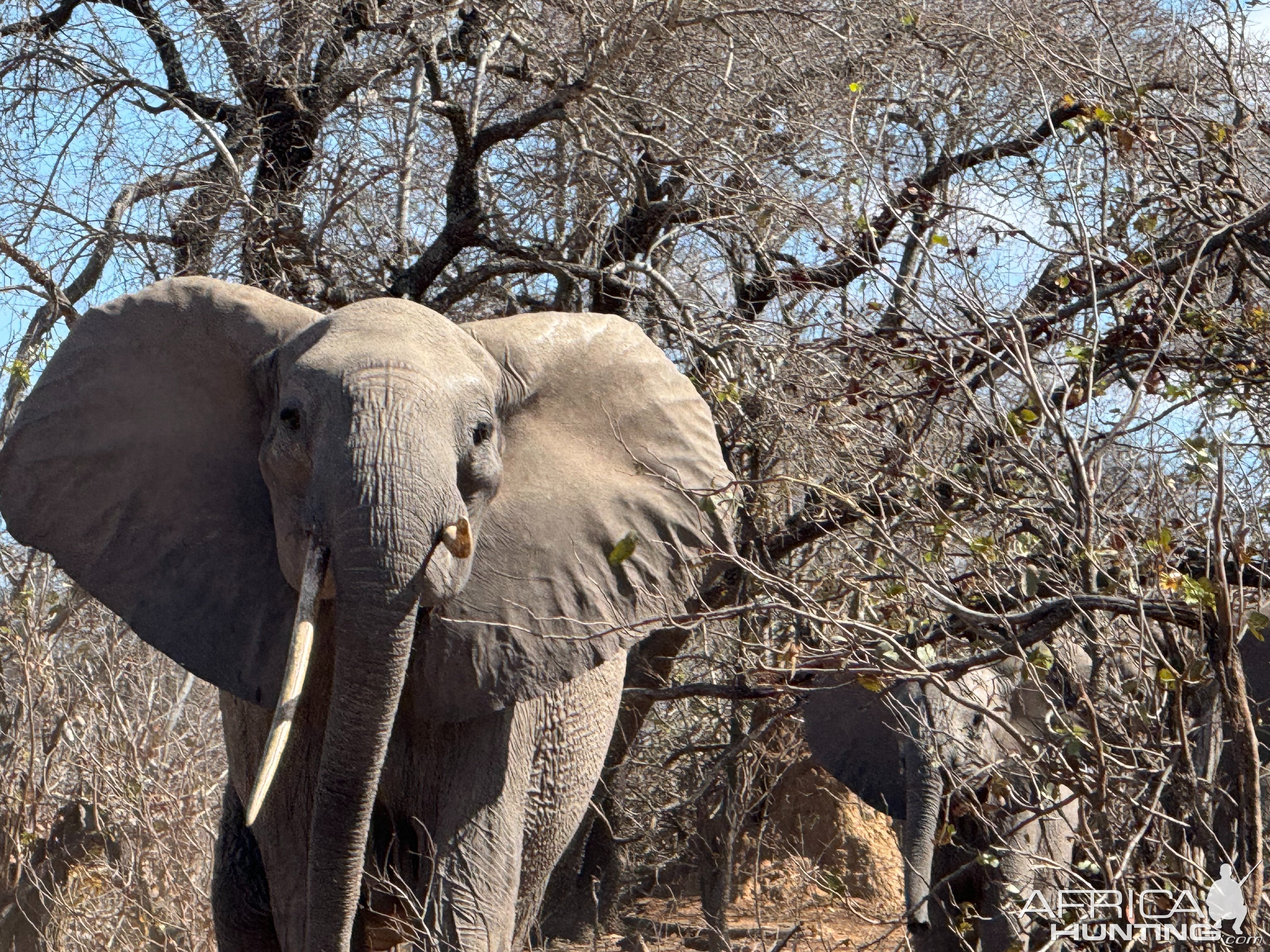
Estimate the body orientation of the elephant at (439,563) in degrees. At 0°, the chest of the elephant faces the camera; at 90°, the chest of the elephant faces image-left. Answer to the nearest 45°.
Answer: approximately 0°

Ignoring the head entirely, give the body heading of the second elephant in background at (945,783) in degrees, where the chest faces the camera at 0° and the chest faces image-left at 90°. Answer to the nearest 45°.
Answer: approximately 45°

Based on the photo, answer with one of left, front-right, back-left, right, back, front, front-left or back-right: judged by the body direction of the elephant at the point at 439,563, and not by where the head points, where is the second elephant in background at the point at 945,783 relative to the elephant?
back-left
